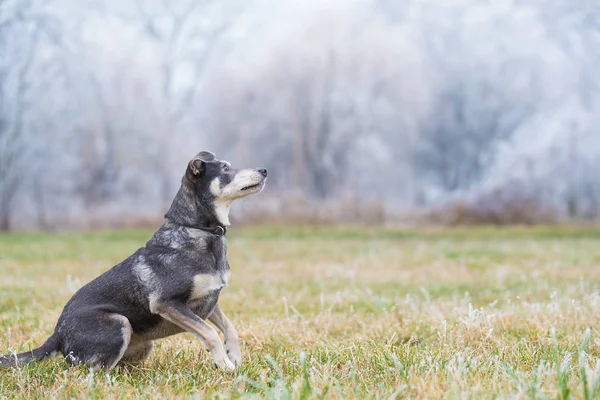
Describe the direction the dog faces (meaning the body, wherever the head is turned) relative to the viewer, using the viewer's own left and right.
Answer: facing to the right of the viewer
